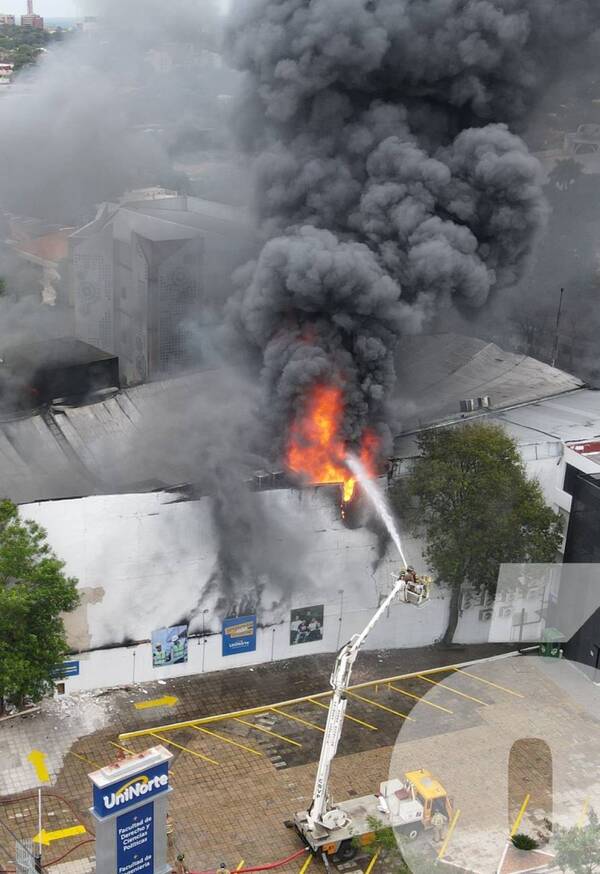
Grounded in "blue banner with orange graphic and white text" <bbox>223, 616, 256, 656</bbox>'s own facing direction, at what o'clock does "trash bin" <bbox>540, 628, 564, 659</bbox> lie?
The trash bin is roughly at 10 o'clock from the blue banner with orange graphic and white text.

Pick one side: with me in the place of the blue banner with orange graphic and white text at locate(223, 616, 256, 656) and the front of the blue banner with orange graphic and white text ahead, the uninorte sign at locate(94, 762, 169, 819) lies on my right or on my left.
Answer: on my right

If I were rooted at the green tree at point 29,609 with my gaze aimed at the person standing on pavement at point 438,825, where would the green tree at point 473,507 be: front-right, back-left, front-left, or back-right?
front-left

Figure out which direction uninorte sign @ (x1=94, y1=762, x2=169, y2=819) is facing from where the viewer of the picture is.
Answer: facing the viewer and to the right of the viewer

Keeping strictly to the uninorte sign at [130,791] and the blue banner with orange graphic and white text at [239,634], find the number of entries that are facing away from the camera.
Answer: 0

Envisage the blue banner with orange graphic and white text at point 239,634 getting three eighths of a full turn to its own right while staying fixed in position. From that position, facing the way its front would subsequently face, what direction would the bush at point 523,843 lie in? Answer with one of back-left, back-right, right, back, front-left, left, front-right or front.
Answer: back-left

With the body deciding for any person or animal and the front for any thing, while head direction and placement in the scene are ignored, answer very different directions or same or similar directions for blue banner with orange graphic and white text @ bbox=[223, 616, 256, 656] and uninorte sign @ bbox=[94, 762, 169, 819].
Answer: same or similar directions

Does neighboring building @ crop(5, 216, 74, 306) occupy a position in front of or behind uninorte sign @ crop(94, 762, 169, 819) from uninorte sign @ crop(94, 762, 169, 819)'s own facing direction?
behind

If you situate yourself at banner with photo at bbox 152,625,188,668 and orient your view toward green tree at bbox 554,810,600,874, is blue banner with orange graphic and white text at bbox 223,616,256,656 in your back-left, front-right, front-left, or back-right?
front-left

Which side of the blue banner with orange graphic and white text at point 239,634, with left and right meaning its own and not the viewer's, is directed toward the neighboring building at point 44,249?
back
